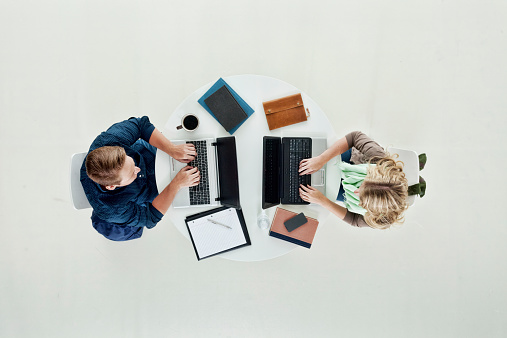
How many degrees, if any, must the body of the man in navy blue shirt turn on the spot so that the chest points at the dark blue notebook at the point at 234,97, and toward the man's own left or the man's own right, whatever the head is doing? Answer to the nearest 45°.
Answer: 0° — they already face it

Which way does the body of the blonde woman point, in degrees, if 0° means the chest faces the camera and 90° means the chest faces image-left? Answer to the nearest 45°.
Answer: approximately 90°

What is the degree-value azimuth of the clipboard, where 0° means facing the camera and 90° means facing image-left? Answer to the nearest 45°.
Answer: approximately 0°

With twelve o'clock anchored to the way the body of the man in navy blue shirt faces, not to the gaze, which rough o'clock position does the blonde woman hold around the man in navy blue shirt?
The blonde woman is roughly at 1 o'clock from the man in navy blue shirt.

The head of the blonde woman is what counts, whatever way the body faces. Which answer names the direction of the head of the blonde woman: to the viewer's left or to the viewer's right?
to the viewer's left

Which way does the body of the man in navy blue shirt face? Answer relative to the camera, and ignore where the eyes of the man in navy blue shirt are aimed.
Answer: to the viewer's right
